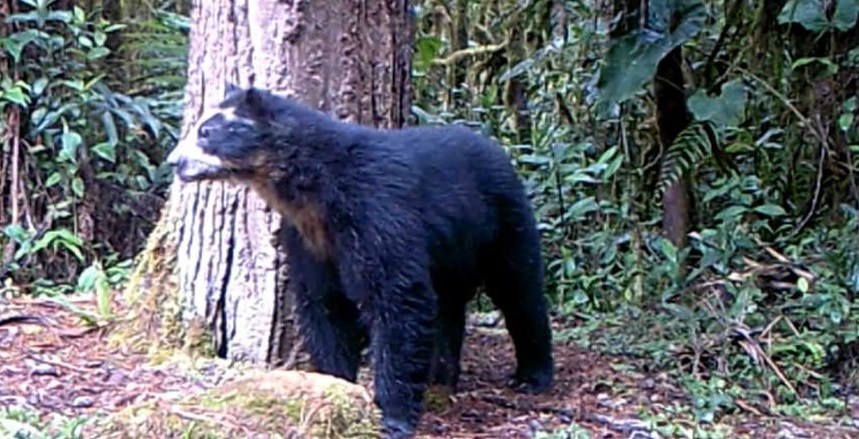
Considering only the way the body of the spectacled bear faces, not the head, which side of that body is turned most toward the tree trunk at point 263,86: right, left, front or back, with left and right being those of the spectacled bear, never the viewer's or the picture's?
right

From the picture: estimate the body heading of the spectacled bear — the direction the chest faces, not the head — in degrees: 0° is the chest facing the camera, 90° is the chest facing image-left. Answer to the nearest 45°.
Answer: approximately 45°
